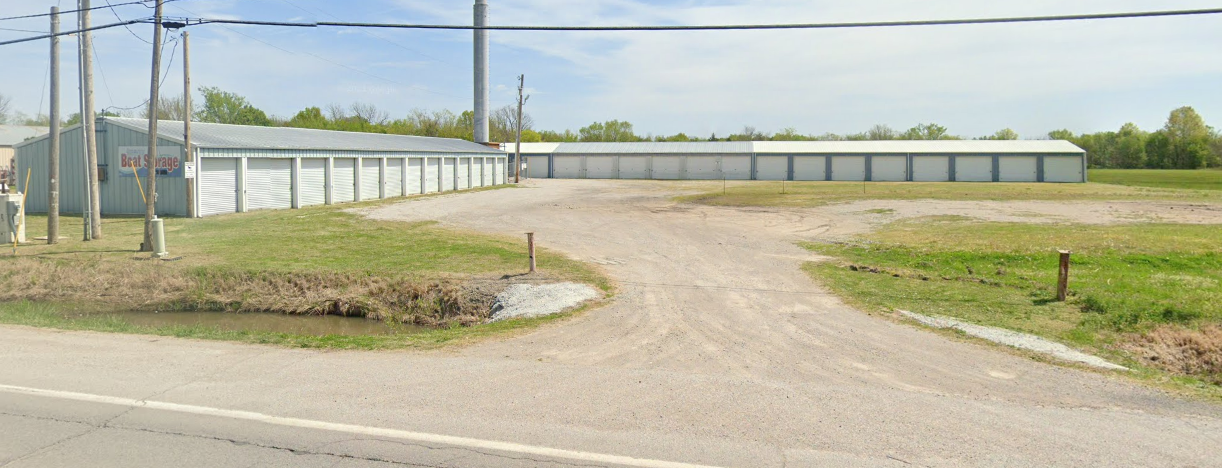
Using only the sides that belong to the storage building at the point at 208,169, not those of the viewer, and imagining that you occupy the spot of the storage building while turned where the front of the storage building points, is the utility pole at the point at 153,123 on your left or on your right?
on your right

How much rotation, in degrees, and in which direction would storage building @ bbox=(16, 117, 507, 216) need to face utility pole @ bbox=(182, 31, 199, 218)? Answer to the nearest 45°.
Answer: approximately 45° to its right

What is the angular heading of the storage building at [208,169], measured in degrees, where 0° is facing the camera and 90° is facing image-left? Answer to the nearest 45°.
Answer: approximately 315°

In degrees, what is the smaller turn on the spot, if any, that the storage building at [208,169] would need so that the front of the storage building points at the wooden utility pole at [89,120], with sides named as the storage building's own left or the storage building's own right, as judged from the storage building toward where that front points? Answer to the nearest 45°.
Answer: approximately 45° to the storage building's own right
